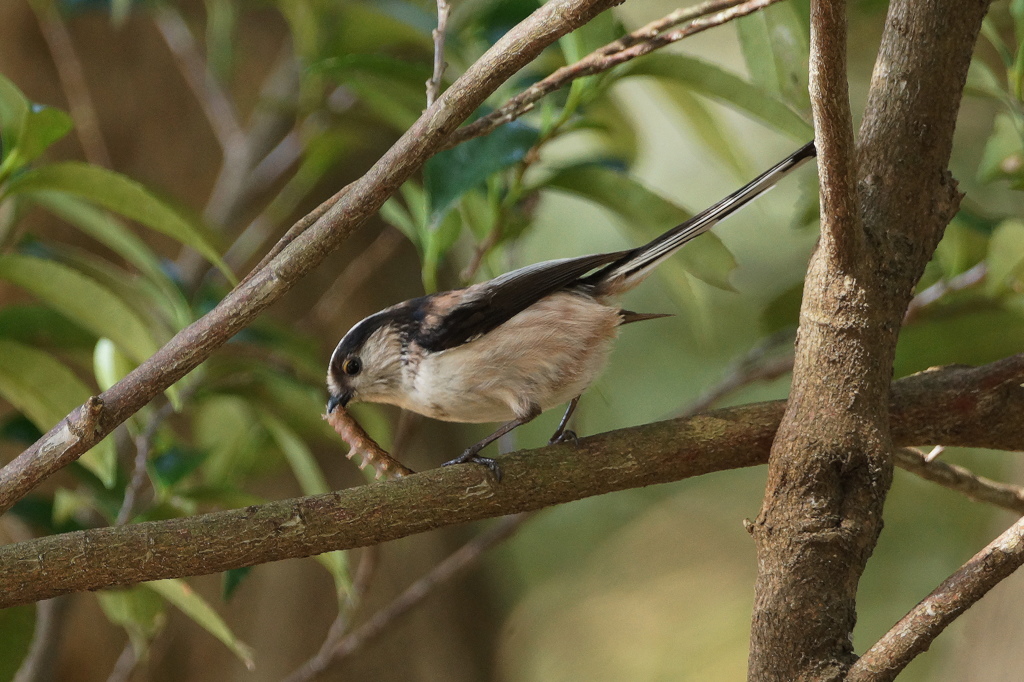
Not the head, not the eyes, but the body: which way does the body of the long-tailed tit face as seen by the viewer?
to the viewer's left

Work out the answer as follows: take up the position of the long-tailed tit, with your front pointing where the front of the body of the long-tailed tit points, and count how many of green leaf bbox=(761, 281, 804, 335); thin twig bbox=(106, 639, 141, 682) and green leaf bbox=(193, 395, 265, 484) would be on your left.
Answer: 0

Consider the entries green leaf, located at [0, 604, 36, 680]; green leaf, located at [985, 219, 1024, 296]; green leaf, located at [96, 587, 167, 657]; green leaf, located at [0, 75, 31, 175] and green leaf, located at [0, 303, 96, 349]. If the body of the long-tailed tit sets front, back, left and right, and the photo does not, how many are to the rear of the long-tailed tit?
1

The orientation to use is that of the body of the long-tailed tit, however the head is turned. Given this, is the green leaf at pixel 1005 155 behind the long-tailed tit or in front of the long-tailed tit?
behind

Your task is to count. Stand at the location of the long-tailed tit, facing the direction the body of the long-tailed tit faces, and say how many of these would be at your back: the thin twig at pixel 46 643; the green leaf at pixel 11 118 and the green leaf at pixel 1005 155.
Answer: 1

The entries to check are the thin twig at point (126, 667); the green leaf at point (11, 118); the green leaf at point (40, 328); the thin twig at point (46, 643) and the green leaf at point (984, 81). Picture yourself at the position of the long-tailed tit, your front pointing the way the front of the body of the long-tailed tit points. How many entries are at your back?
1

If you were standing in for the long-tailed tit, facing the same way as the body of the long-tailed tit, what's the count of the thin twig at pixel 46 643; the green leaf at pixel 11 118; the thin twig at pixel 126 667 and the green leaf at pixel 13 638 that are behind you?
0

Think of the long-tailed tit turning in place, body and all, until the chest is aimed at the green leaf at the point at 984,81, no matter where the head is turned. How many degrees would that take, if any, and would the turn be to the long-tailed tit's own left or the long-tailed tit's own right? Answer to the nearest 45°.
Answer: approximately 180°
